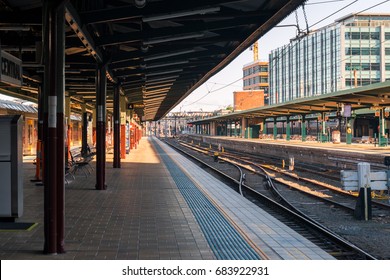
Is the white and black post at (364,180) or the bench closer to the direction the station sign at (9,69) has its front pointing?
the white and black post

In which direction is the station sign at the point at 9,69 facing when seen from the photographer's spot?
facing the viewer and to the right of the viewer

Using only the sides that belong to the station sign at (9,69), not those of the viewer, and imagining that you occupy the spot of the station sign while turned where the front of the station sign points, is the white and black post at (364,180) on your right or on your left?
on your left
